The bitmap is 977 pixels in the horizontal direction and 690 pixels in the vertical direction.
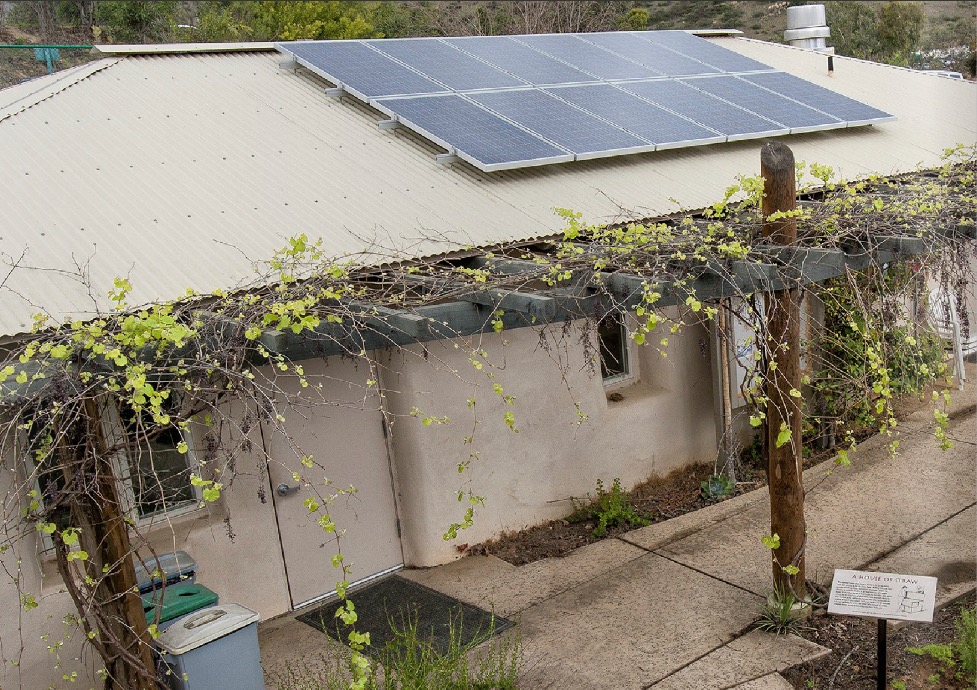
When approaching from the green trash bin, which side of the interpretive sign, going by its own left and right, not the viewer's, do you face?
right

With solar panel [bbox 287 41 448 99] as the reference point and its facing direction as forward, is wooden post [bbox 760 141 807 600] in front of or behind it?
in front

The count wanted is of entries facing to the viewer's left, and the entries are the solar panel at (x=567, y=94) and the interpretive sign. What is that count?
0

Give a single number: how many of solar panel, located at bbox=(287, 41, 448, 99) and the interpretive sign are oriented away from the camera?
0

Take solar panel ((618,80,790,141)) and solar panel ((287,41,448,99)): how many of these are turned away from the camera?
0

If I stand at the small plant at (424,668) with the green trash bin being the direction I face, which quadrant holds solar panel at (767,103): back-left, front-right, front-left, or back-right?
back-right

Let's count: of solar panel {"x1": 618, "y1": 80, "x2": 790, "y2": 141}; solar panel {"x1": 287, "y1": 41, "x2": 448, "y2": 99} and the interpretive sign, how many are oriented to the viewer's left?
0

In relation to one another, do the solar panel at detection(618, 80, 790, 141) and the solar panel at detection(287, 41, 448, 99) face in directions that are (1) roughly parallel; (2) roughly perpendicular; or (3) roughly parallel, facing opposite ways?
roughly parallel

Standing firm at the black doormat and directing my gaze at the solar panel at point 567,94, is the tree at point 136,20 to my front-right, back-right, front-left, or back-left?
front-left

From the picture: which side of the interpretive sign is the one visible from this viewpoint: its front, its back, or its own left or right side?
front

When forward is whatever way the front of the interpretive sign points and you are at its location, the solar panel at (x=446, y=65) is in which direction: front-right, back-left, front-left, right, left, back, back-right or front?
back-right

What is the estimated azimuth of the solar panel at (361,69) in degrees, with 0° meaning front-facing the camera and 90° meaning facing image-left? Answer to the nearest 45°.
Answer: approximately 315°
